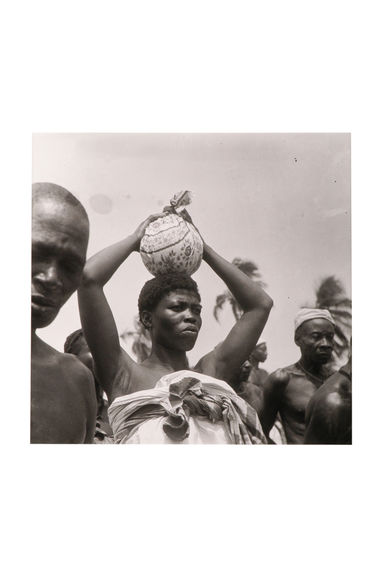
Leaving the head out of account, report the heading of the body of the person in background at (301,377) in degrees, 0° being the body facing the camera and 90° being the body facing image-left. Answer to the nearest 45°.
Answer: approximately 315°
